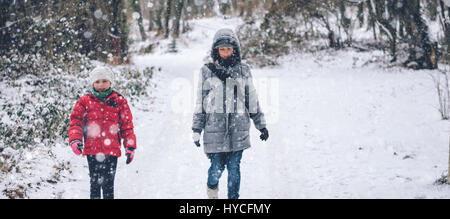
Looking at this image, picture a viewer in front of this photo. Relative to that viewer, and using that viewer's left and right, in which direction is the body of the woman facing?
facing the viewer

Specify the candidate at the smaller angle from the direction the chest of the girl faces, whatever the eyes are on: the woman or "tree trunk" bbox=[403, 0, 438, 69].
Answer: the woman

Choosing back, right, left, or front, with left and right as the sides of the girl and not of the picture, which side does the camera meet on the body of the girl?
front

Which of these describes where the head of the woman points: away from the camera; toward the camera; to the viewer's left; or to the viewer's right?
toward the camera

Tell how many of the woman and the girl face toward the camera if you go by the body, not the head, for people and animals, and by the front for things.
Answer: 2

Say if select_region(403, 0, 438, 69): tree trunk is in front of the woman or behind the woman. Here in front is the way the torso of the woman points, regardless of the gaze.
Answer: behind

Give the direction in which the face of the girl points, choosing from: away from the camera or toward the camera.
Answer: toward the camera

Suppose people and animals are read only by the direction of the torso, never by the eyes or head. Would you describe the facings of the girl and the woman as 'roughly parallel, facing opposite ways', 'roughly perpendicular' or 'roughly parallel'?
roughly parallel

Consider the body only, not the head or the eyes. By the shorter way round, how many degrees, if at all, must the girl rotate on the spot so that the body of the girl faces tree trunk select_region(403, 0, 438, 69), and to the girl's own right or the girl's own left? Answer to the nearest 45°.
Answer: approximately 135° to the girl's own left
